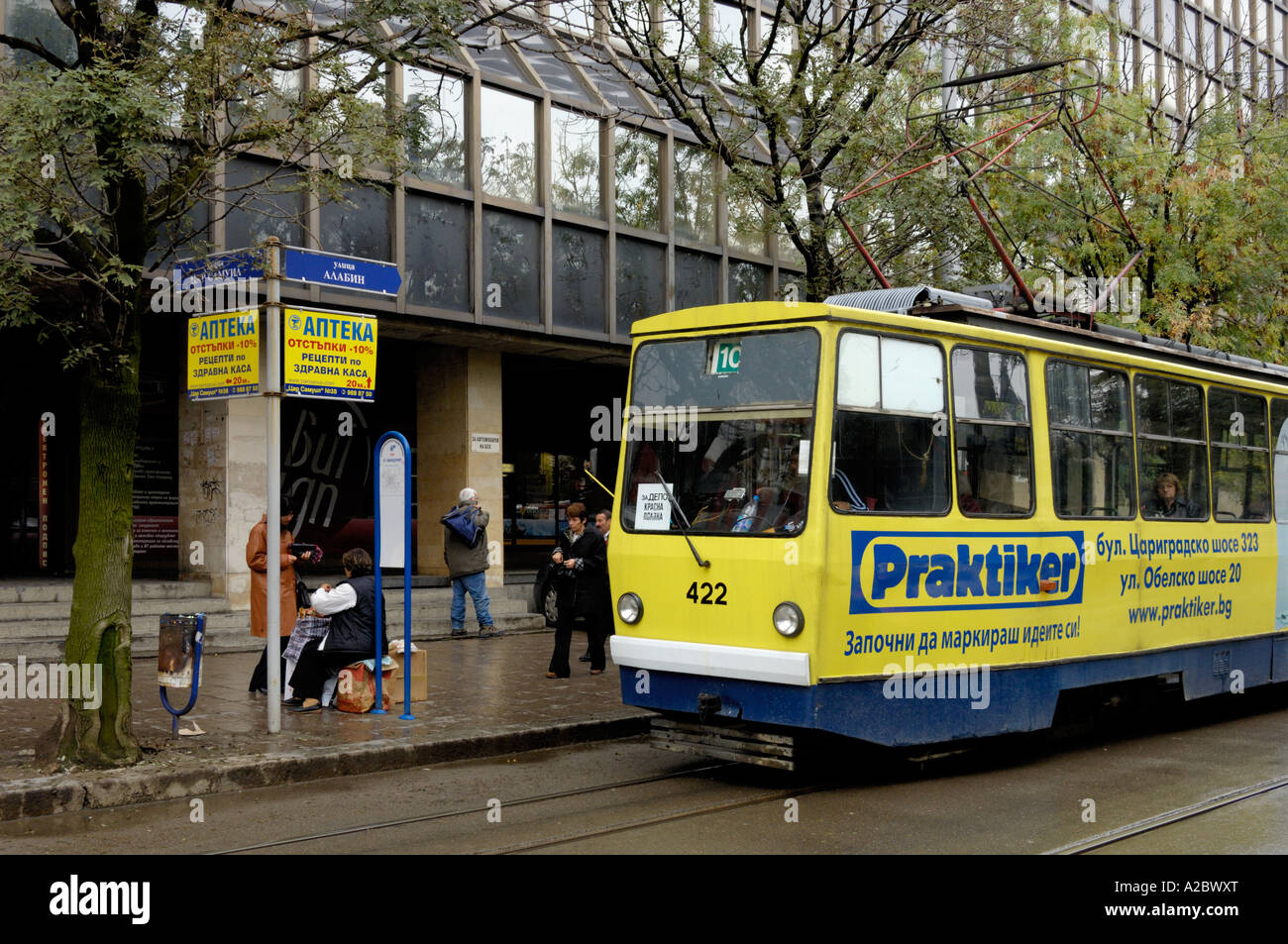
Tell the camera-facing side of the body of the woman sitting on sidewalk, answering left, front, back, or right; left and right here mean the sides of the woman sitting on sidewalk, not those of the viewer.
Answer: left

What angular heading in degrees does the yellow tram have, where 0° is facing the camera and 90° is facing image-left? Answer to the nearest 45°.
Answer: approximately 45°

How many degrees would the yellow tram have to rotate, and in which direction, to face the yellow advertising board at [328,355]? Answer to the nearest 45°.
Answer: approximately 45° to its right

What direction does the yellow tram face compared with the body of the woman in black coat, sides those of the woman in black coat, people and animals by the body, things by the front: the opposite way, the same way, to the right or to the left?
the same way

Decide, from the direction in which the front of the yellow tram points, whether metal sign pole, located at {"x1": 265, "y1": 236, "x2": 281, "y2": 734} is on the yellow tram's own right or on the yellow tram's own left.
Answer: on the yellow tram's own right

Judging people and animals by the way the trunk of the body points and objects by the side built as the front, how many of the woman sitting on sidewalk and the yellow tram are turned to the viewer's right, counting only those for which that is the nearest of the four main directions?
0

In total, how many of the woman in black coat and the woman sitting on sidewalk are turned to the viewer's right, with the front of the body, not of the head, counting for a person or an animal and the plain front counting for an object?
0

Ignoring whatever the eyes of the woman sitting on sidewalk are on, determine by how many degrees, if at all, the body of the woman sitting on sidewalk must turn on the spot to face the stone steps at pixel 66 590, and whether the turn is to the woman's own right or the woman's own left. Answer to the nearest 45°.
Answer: approximately 45° to the woman's own right

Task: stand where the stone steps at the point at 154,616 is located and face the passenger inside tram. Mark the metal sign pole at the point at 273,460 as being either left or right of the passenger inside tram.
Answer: right

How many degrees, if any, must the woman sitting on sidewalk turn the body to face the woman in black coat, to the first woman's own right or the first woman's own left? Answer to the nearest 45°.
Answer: approximately 135° to the first woman's own right

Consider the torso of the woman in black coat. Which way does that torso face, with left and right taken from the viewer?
facing the viewer and to the left of the viewer
